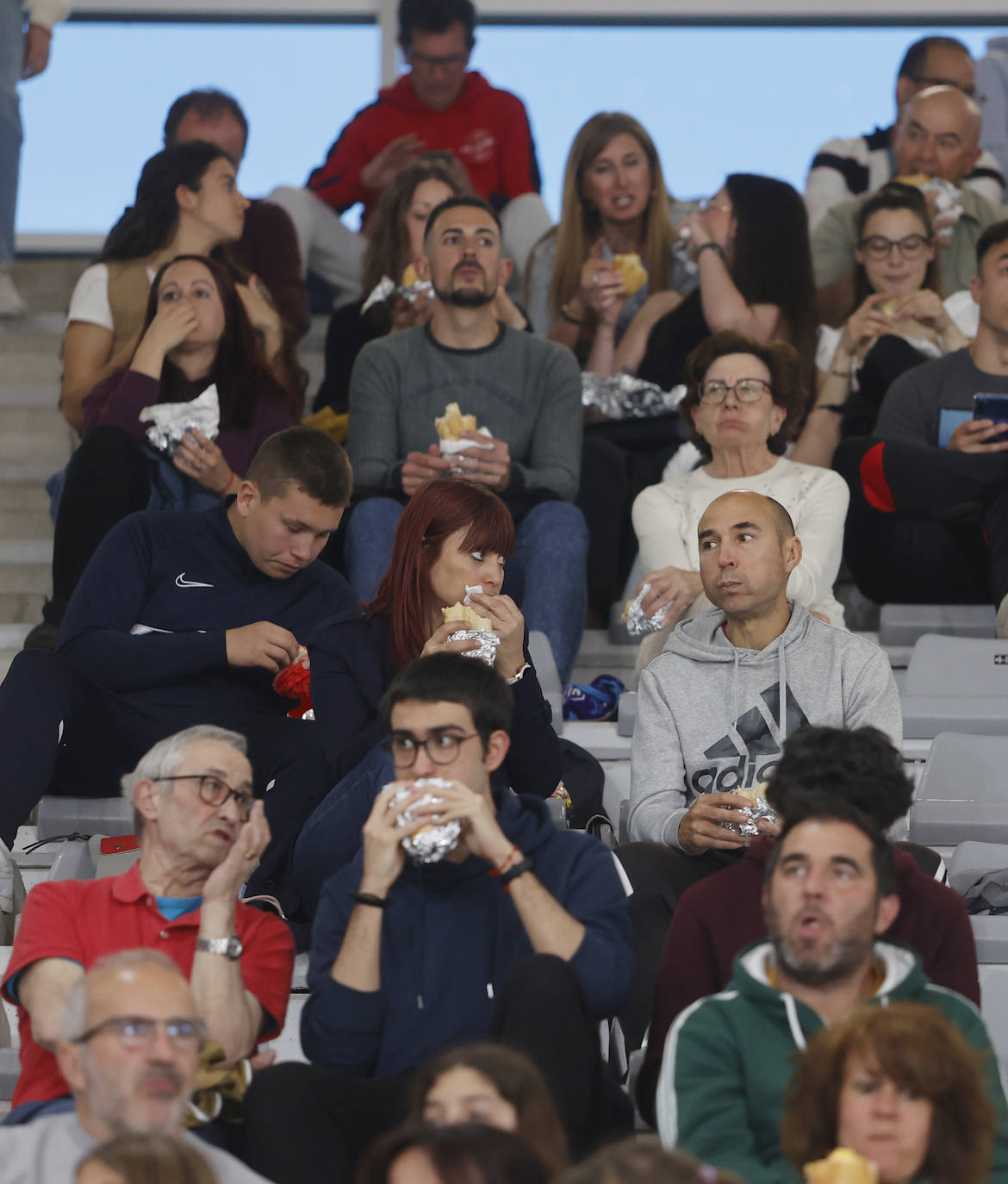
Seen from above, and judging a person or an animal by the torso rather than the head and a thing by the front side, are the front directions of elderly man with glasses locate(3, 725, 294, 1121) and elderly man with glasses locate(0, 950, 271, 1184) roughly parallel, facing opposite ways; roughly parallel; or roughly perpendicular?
roughly parallel

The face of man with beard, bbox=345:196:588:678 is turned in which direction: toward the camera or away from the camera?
toward the camera

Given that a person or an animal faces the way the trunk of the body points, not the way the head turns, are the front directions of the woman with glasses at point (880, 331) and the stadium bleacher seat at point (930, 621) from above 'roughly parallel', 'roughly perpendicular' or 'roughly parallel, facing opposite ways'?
roughly parallel

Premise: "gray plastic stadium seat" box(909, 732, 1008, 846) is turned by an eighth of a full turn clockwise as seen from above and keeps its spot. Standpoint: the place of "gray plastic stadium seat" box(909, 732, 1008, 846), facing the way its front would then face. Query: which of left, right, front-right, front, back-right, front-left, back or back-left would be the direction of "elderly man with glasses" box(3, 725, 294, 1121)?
front

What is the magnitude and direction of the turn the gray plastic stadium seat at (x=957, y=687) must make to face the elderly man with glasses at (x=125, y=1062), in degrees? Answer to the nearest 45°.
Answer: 0° — it already faces them

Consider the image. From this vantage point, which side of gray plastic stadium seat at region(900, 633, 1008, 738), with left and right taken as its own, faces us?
front

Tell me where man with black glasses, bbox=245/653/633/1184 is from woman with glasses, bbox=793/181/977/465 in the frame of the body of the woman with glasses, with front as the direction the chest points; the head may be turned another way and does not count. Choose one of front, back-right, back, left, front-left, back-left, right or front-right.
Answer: front

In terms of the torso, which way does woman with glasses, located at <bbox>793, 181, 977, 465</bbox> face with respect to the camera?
toward the camera

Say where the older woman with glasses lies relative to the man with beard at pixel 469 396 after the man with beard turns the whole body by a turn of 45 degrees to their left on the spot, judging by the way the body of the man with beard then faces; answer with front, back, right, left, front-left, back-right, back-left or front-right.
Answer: front

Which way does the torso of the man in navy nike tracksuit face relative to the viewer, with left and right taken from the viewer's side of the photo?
facing the viewer and to the right of the viewer

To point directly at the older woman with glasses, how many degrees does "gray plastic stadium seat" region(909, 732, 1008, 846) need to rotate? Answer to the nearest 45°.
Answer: approximately 135° to its right

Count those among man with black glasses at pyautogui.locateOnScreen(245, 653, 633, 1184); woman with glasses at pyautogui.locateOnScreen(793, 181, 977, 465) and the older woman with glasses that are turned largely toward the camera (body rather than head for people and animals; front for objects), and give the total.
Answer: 3

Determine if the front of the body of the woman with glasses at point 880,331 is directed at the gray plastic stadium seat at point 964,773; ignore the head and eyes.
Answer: yes

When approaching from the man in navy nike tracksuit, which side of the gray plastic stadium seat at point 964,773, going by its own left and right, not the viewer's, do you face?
right

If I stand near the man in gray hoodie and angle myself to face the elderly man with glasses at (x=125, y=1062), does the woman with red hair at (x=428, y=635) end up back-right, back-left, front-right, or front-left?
front-right
